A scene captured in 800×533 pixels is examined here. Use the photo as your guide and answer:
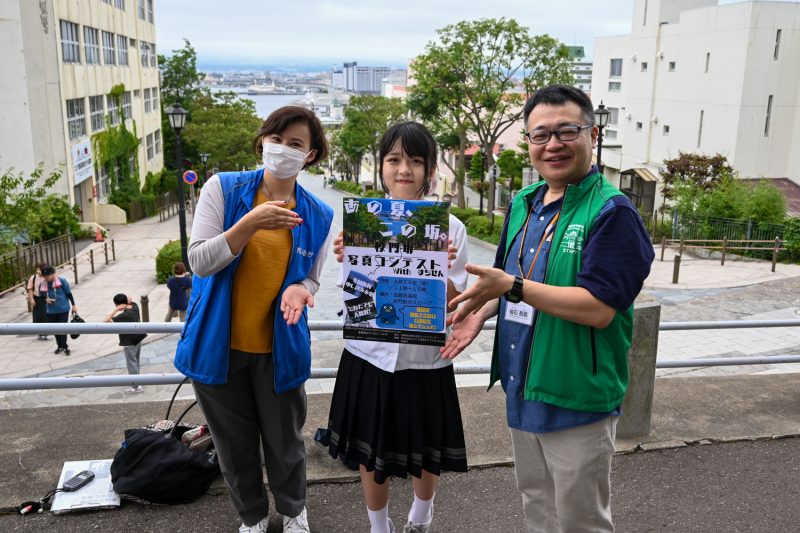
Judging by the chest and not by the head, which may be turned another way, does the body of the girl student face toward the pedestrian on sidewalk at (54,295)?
no

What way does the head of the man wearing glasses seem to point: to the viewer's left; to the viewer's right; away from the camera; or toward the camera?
toward the camera

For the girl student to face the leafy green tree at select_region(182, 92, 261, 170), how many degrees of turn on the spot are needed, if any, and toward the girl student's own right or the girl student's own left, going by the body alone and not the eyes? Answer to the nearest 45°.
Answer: approximately 180°

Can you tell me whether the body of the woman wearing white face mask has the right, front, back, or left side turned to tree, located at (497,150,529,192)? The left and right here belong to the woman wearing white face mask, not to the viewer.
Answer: back

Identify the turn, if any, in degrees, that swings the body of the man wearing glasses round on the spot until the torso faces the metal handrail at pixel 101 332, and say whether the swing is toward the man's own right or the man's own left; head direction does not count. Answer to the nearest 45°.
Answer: approximately 45° to the man's own right

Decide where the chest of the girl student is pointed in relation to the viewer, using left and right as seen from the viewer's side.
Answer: facing the viewer

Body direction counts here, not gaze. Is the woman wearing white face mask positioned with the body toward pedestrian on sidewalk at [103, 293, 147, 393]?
no

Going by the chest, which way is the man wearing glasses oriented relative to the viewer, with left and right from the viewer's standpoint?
facing the viewer and to the left of the viewer

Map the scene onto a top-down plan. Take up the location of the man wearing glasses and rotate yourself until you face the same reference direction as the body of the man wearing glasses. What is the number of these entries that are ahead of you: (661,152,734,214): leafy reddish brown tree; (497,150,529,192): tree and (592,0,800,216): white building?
0

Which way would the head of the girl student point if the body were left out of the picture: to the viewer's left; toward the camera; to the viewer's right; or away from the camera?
toward the camera

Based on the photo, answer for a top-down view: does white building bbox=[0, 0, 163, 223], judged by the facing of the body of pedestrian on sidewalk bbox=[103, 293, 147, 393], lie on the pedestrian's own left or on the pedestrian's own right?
on the pedestrian's own right

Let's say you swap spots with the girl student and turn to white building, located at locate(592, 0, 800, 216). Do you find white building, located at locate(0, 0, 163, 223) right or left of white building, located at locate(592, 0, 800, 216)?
left

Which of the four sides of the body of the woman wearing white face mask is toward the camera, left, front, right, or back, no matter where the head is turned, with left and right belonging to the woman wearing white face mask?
front

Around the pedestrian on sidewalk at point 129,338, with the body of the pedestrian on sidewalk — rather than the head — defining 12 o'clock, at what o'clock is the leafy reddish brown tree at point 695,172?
The leafy reddish brown tree is roughly at 5 o'clock from the pedestrian on sidewalk.

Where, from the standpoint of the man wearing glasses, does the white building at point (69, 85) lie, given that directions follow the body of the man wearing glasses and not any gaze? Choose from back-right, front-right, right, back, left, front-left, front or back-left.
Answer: right

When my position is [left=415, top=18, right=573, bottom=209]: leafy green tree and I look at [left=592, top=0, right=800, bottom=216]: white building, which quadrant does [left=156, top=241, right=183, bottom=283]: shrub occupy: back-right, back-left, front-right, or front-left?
back-right

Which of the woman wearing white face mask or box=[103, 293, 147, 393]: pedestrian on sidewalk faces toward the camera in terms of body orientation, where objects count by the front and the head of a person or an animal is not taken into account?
the woman wearing white face mask

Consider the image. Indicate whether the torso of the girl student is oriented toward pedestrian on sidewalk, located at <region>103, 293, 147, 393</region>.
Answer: no

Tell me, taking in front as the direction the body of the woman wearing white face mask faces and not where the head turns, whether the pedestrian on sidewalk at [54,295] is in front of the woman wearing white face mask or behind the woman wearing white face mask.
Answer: behind
